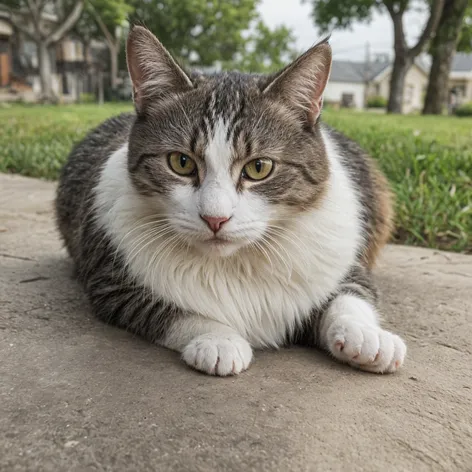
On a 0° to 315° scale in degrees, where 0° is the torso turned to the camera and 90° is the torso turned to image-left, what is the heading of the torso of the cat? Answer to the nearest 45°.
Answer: approximately 0°

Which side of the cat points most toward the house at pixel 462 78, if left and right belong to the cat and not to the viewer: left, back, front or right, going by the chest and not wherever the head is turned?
back

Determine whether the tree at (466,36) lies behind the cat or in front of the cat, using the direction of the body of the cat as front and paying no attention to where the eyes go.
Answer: behind

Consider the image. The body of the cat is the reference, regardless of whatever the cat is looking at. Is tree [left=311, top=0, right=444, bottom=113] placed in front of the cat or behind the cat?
behind

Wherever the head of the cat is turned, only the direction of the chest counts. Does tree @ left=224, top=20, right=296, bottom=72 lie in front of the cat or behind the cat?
behind

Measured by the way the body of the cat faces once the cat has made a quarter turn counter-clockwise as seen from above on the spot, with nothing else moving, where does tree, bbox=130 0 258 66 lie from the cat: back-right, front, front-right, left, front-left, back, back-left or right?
left

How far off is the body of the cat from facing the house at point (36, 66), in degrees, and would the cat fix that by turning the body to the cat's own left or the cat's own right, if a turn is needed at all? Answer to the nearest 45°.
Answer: approximately 180°
